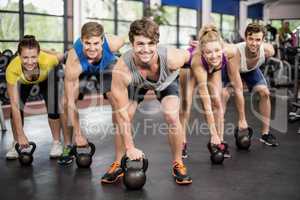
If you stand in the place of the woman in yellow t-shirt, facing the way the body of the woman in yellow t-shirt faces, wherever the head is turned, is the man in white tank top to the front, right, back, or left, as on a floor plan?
left

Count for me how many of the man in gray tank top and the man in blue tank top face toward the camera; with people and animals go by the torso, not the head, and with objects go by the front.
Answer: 2

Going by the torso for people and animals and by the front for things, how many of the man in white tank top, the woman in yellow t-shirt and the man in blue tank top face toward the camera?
3

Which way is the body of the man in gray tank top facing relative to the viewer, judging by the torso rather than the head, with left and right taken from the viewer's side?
facing the viewer

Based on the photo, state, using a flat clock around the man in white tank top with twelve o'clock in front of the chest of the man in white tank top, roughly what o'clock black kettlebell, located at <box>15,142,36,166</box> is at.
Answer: The black kettlebell is roughly at 2 o'clock from the man in white tank top.

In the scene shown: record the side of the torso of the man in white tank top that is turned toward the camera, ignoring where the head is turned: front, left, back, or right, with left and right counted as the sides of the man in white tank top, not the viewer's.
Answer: front

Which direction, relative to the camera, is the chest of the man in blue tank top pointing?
toward the camera

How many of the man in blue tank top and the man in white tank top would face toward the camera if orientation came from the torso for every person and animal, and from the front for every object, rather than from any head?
2

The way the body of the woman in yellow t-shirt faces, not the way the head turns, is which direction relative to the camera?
toward the camera

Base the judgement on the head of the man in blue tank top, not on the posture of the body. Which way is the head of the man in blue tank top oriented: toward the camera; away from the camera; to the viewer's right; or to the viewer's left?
toward the camera

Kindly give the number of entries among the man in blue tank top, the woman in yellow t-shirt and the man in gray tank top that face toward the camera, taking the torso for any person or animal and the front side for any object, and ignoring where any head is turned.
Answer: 3

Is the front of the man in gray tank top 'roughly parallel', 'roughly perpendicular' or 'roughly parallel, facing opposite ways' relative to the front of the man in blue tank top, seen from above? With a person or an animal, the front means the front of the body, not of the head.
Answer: roughly parallel
